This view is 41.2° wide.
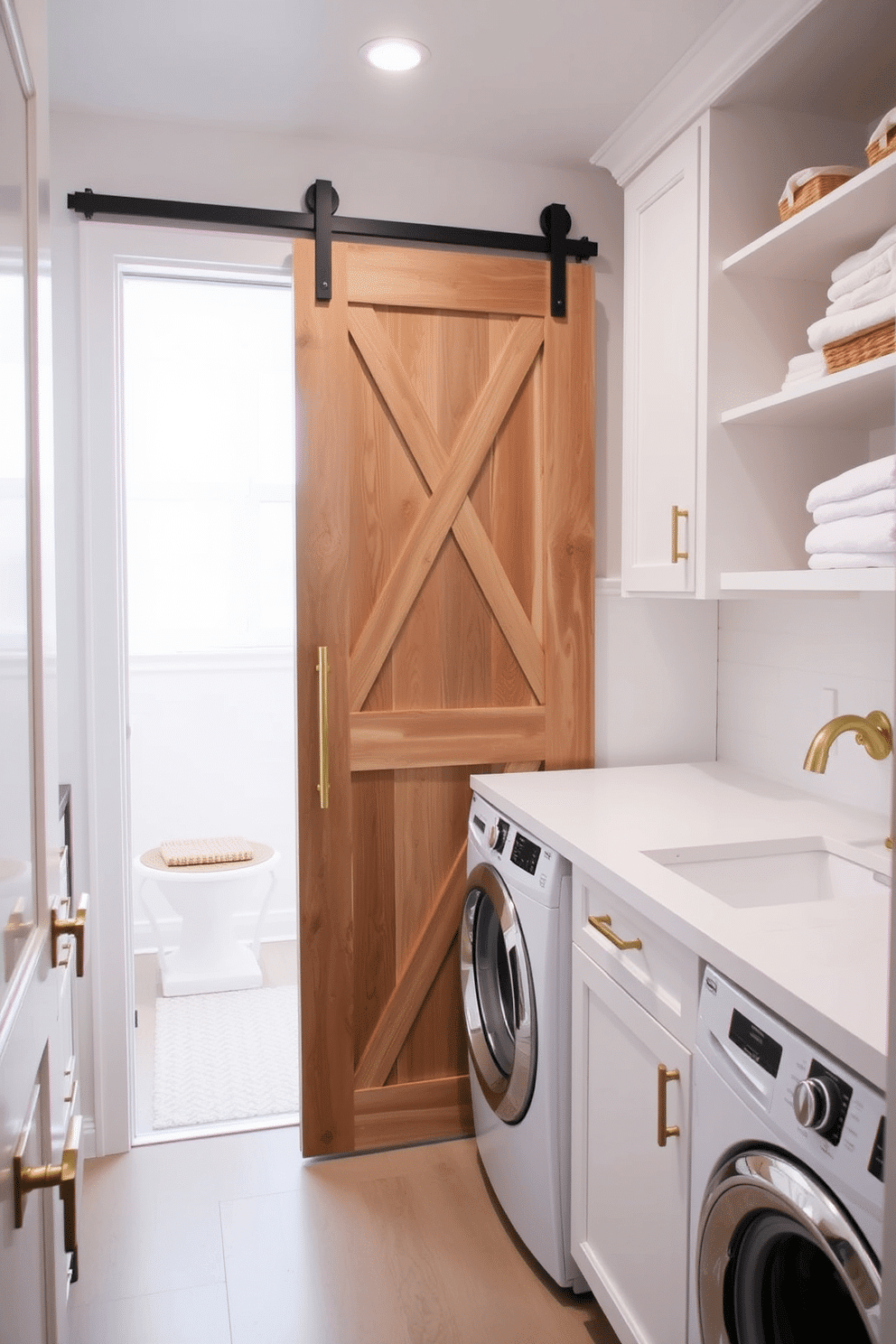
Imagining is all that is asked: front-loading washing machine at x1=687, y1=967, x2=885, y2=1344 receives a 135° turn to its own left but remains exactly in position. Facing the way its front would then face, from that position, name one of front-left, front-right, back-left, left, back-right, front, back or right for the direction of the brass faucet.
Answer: left

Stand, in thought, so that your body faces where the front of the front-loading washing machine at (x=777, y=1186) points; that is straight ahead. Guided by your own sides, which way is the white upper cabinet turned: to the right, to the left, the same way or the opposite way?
the same way

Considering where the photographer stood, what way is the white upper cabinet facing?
facing the viewer and to the left of the viewer

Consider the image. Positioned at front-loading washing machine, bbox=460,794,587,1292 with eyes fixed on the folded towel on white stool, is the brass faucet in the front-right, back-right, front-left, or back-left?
back-right

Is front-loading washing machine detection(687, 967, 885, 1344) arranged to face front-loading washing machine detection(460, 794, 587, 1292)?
no

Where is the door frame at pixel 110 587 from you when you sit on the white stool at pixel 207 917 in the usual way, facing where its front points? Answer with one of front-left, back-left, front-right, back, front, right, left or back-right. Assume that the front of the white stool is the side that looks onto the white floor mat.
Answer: front

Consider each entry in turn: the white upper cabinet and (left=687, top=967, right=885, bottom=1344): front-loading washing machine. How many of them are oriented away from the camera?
0
